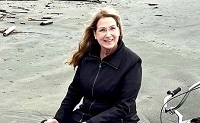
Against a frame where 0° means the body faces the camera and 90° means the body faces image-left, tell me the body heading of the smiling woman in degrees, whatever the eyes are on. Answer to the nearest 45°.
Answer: approximately 45°

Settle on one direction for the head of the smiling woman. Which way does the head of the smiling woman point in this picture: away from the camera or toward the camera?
toward the camera
